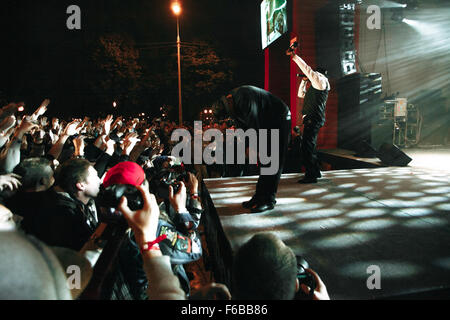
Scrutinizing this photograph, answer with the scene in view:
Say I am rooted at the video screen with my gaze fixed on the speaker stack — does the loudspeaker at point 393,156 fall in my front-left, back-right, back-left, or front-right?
front-right

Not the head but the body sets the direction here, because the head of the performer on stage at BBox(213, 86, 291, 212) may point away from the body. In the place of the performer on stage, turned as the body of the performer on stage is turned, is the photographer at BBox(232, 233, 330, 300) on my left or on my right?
on my left

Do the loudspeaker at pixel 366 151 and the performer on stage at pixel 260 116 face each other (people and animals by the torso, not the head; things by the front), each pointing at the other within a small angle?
no

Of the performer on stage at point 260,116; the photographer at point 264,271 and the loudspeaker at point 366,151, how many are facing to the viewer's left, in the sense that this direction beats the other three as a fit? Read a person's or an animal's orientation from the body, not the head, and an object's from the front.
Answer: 1

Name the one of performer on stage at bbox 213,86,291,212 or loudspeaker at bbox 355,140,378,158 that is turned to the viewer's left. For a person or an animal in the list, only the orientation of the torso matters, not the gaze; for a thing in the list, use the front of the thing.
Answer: the performer on stage

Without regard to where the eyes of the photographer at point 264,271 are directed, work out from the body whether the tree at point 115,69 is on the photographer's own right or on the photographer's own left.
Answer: on the photographer's own left

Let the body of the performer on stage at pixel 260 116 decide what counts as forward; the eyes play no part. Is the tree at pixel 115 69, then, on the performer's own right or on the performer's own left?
on the performer's own right

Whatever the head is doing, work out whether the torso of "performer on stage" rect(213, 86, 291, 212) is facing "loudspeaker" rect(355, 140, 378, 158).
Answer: no

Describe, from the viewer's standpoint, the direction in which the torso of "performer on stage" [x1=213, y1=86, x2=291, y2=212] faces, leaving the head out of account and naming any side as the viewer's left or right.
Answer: facing to the left of the viewer

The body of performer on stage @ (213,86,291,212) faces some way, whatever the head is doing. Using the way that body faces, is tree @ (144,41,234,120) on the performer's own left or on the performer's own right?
on the performer's own right

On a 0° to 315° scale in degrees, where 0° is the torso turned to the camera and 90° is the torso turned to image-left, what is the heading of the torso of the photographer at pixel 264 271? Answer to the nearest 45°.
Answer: approximately 225°
